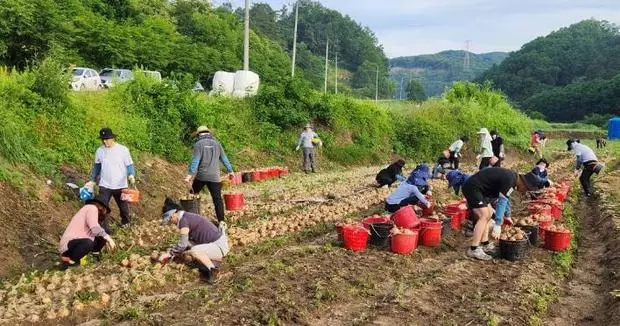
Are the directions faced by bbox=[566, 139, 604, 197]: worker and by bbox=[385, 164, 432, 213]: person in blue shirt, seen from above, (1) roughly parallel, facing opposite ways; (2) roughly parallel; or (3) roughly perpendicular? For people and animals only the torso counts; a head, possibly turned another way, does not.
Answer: roughly parallel, facing opposite ways

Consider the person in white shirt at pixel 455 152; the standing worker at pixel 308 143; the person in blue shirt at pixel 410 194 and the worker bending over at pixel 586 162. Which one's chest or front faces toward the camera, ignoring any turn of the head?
the standing worker at pixel 308 143

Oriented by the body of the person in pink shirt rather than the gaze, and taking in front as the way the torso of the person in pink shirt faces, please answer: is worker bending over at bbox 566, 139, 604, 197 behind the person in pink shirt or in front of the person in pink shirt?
in front

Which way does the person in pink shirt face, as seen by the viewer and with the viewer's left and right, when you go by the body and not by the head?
facing to the right of the viewer

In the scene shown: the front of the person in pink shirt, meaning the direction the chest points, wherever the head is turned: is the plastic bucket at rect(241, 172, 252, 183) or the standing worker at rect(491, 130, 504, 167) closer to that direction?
the standing worker

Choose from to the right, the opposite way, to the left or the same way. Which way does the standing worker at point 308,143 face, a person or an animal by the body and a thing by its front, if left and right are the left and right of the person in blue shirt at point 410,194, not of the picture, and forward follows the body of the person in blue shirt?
to the right

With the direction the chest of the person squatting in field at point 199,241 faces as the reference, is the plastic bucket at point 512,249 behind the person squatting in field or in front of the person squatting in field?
behind

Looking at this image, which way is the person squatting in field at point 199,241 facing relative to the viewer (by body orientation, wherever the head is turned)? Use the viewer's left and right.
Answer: facing to the left of the viewer

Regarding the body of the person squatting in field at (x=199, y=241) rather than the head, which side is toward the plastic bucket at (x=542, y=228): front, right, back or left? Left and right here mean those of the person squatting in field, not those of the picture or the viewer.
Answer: back

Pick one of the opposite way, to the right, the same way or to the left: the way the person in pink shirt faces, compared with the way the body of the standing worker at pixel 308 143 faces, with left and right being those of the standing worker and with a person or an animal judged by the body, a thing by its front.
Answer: to the left

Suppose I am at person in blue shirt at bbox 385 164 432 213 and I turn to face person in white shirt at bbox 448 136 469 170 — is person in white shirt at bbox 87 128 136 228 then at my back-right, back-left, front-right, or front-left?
back-left

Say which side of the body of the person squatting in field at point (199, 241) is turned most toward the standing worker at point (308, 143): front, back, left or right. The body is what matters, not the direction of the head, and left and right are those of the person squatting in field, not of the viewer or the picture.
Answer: right

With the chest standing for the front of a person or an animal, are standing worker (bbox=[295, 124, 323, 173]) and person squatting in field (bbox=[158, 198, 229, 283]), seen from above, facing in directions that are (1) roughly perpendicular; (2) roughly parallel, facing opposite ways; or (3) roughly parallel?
roughly perpendicular

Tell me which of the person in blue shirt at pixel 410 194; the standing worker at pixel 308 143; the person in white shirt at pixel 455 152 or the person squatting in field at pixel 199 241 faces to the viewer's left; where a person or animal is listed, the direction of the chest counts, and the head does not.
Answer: the person squatting in field

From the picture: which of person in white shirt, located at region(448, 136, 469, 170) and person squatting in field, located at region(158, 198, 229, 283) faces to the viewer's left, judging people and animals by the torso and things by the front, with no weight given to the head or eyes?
the person squatting in field

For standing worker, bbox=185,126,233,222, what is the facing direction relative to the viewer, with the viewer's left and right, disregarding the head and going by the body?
facing away from the viewer
